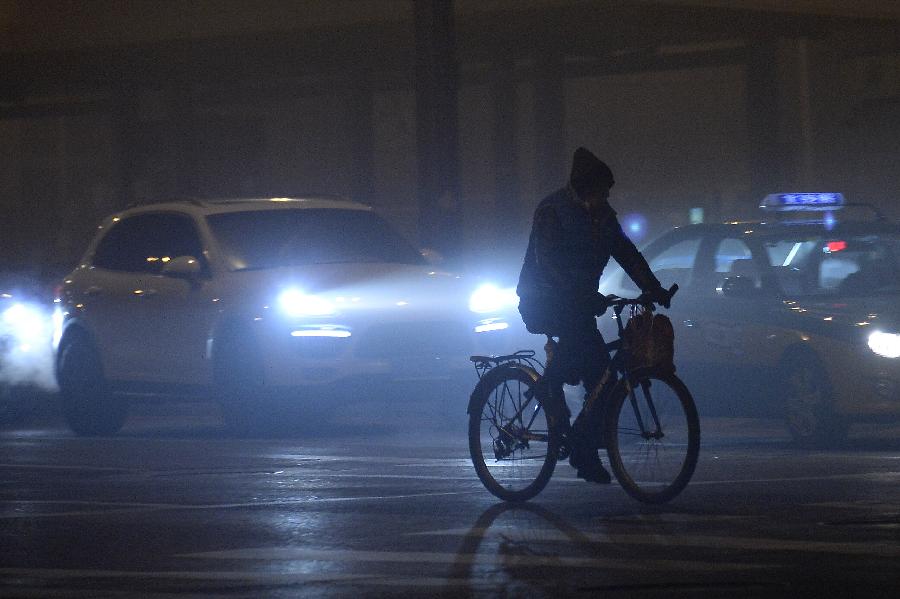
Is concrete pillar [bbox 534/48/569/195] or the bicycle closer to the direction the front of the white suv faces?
the bicycle

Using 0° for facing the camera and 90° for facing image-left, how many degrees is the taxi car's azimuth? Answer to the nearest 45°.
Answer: approximately 315°

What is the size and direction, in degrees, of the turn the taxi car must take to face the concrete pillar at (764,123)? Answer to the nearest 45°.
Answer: approximately 135° to its left

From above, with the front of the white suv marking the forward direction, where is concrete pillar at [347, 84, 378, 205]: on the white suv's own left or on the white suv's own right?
on the white suv's own left

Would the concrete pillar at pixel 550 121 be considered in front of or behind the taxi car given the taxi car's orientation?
behind

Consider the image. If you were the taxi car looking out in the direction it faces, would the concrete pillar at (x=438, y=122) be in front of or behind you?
behind

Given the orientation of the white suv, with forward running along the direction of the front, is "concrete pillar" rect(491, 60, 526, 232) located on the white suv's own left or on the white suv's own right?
on the white suv's own left

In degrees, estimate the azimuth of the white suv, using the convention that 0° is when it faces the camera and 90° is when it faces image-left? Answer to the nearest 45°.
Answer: approximately 315°

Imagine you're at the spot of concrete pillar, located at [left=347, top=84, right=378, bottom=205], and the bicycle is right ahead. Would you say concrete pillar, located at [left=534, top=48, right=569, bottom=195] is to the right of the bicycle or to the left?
left

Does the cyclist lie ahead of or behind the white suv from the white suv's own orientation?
ahead
